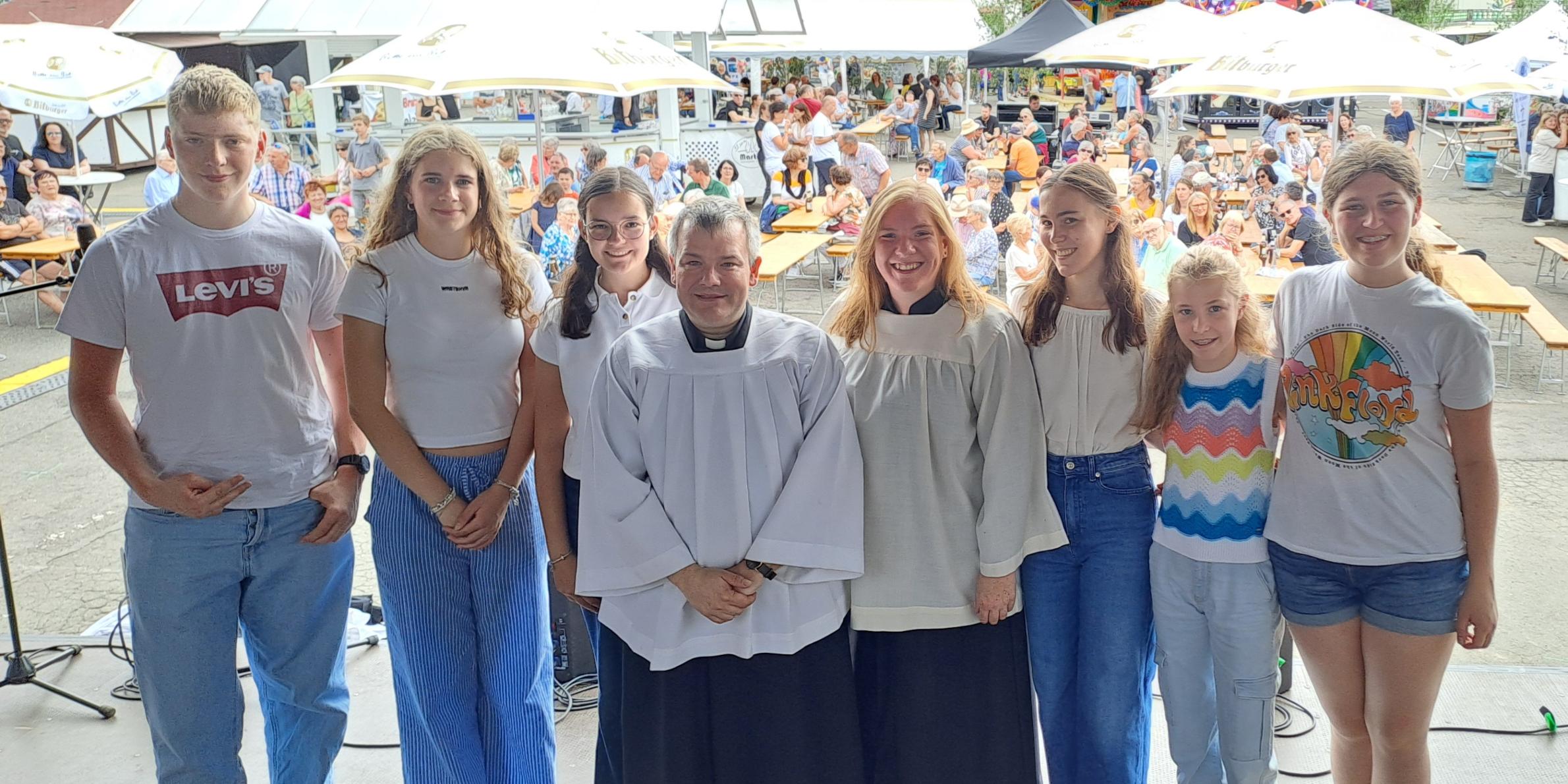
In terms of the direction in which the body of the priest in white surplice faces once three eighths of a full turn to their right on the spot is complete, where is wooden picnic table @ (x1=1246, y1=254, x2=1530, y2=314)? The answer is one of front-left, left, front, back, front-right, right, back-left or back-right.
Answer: right

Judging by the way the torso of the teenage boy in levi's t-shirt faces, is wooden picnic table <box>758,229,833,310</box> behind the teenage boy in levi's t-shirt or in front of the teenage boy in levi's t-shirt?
behind

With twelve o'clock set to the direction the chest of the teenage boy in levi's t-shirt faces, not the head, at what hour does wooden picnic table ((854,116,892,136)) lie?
The wooden picnic table is roughly at 7 o'clock from the teenage boy in levi's t-shirt.

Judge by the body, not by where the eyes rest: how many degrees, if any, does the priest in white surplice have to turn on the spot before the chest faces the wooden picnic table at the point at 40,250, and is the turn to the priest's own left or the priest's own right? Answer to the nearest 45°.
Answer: approximately 135° to the priest's own right

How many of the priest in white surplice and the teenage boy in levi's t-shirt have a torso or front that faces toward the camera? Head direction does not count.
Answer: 2

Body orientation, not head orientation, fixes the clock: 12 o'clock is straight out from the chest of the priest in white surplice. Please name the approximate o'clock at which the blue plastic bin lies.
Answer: The blue plastic bin is roughly at 7 o'clock from the priest in white surplice.

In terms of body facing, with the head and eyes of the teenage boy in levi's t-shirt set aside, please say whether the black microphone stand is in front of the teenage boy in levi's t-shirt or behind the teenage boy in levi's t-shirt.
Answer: behind

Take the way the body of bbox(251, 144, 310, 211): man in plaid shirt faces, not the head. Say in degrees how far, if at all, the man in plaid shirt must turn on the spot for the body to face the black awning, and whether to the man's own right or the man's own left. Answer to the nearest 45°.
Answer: approximately 90° to the man's own left

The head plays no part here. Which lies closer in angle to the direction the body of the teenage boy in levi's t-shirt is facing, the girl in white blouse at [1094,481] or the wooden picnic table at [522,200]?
the girl in white blouse

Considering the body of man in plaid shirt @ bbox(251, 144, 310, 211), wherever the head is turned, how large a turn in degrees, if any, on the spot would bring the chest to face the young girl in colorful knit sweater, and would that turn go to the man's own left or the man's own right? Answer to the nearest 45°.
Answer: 0° — they already face them

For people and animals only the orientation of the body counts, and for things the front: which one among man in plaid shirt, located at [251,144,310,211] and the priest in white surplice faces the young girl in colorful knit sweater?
the man in plaid shirt

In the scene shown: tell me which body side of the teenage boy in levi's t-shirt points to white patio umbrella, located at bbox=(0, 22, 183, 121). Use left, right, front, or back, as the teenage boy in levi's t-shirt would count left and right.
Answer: back

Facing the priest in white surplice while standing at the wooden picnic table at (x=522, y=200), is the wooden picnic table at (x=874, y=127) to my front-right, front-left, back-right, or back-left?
back-left
